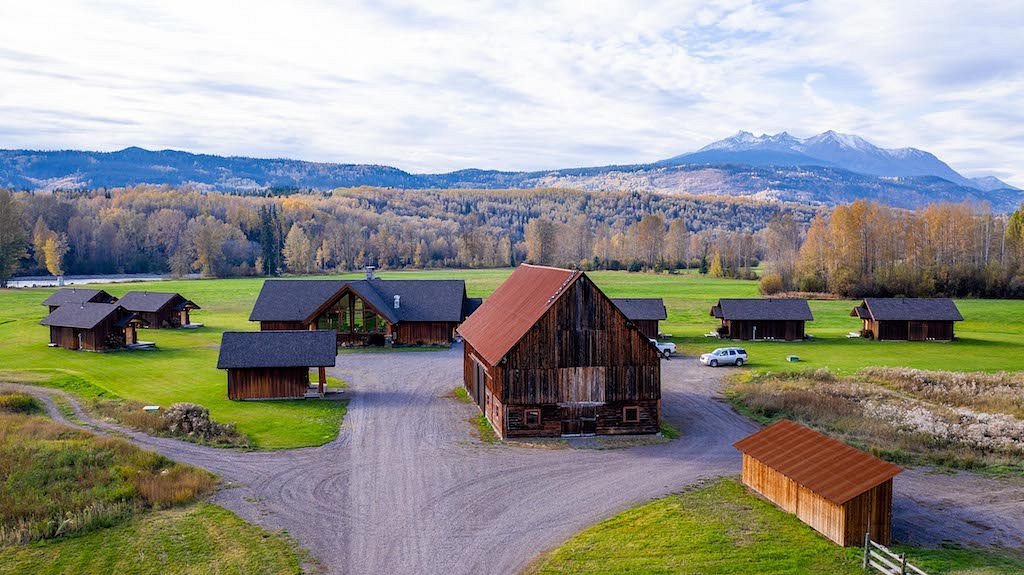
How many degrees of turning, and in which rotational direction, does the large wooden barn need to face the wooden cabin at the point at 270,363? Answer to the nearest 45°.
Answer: approximately 90° to its right

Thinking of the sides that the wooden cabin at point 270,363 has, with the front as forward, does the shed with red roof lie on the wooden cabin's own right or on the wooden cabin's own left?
on the wooden cabin's own right

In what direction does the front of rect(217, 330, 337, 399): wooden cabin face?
to the viewer's right

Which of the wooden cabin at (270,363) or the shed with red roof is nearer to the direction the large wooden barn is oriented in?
the shed with red roof

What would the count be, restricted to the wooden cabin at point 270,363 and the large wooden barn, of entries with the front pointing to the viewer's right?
1

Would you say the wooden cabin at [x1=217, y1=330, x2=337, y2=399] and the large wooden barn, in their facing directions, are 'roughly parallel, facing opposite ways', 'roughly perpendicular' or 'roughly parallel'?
roughly perpendicular

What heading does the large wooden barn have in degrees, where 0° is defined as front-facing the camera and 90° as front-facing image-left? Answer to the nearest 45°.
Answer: approximately 0°

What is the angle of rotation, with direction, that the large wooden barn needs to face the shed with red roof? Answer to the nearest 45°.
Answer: approximately 45° to its left

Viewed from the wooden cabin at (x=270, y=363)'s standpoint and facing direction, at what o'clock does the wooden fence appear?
The wooden fence is roughly at 2 o'clock from the wooden cabin.
